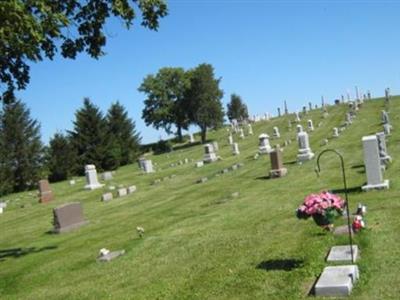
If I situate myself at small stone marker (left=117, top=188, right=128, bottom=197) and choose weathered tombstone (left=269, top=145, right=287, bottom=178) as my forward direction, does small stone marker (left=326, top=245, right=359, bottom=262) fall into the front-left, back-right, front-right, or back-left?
front-right

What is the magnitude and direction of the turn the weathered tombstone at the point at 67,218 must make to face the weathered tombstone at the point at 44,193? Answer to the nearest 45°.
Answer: approximately 135° to its left

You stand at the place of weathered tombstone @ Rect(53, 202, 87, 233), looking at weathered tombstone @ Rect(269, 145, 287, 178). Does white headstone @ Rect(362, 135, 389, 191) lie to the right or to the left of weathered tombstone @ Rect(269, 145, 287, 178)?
right

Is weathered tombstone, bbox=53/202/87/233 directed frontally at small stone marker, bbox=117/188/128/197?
no

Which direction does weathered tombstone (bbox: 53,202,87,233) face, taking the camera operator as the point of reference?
facing the viewer and to the right of the viewer

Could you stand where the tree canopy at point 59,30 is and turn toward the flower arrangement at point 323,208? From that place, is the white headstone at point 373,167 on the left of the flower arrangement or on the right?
left

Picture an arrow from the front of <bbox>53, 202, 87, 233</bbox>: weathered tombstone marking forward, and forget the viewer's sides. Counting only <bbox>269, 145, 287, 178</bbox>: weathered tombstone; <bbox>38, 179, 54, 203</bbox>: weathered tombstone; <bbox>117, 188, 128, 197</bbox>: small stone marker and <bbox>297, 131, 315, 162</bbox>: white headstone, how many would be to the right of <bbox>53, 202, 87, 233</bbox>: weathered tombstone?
0
